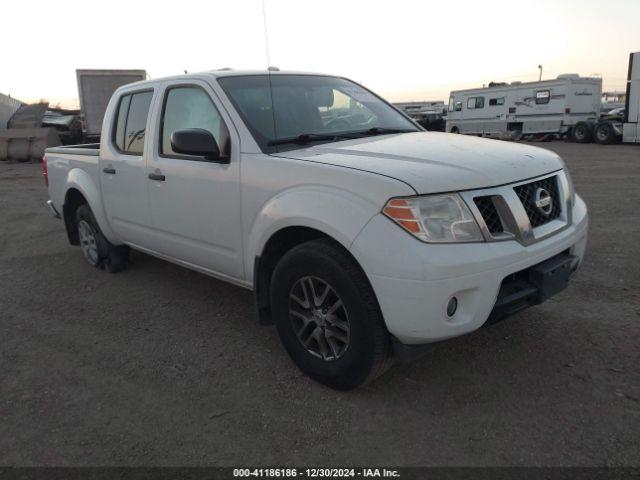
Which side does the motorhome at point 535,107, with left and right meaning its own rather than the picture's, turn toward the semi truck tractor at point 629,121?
back

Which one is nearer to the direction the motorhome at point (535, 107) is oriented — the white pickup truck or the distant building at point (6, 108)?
the distant building

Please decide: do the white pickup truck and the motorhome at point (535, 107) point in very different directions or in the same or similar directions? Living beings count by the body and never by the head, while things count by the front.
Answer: very different directions

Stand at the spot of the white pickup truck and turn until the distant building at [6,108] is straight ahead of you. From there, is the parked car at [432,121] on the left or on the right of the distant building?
right

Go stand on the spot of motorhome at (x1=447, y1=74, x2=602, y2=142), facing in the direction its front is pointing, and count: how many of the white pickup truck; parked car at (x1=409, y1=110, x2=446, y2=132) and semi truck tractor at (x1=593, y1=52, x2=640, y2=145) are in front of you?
1

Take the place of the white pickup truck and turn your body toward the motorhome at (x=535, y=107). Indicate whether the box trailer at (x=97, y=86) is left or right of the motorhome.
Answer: left

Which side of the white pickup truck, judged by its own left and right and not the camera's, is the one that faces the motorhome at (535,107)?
left

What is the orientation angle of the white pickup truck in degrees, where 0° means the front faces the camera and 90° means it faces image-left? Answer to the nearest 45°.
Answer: approximately 315°

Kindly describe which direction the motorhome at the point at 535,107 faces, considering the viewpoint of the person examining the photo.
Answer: facing away from the viewer and to the left of the viewer
